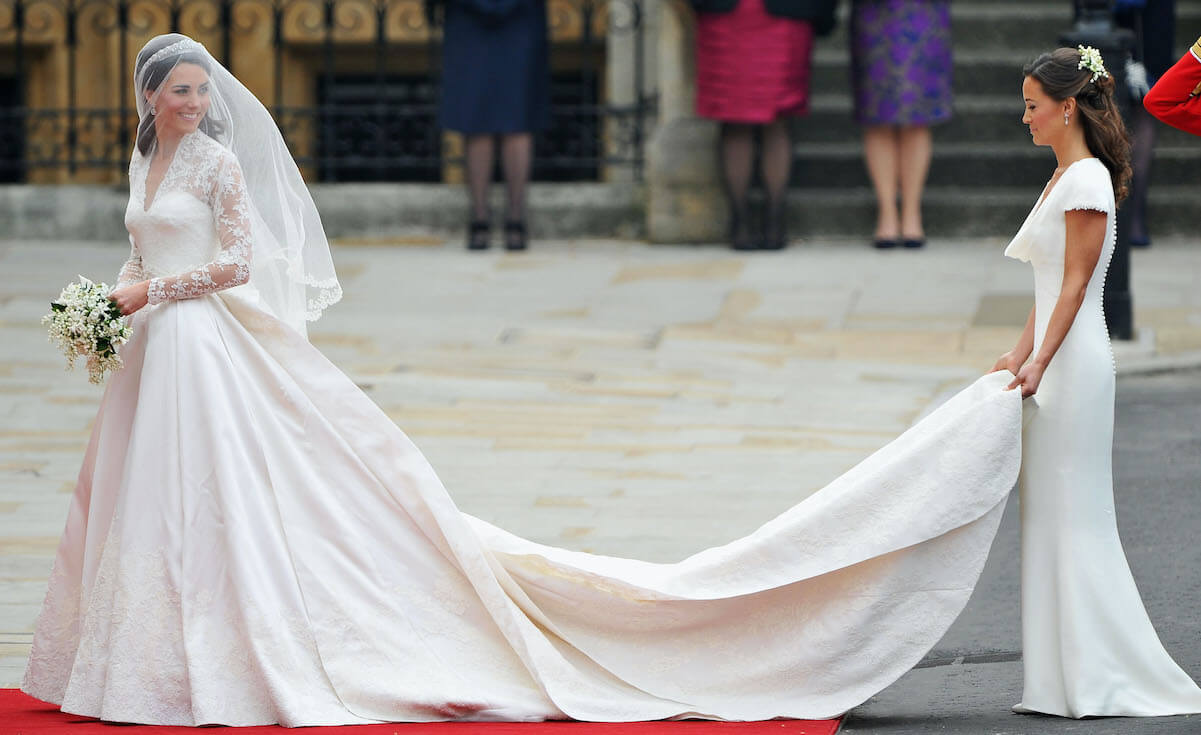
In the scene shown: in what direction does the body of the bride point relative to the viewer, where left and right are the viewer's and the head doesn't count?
facing the viewer and to the left of the viewer

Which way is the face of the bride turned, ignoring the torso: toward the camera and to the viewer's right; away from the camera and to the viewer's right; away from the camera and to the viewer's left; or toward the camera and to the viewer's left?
toward the camera and to the viewer's right

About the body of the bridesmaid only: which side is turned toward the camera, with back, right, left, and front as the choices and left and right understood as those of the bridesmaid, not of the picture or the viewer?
left

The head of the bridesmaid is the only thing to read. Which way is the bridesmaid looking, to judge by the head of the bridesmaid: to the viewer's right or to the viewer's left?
to the viewer's left
